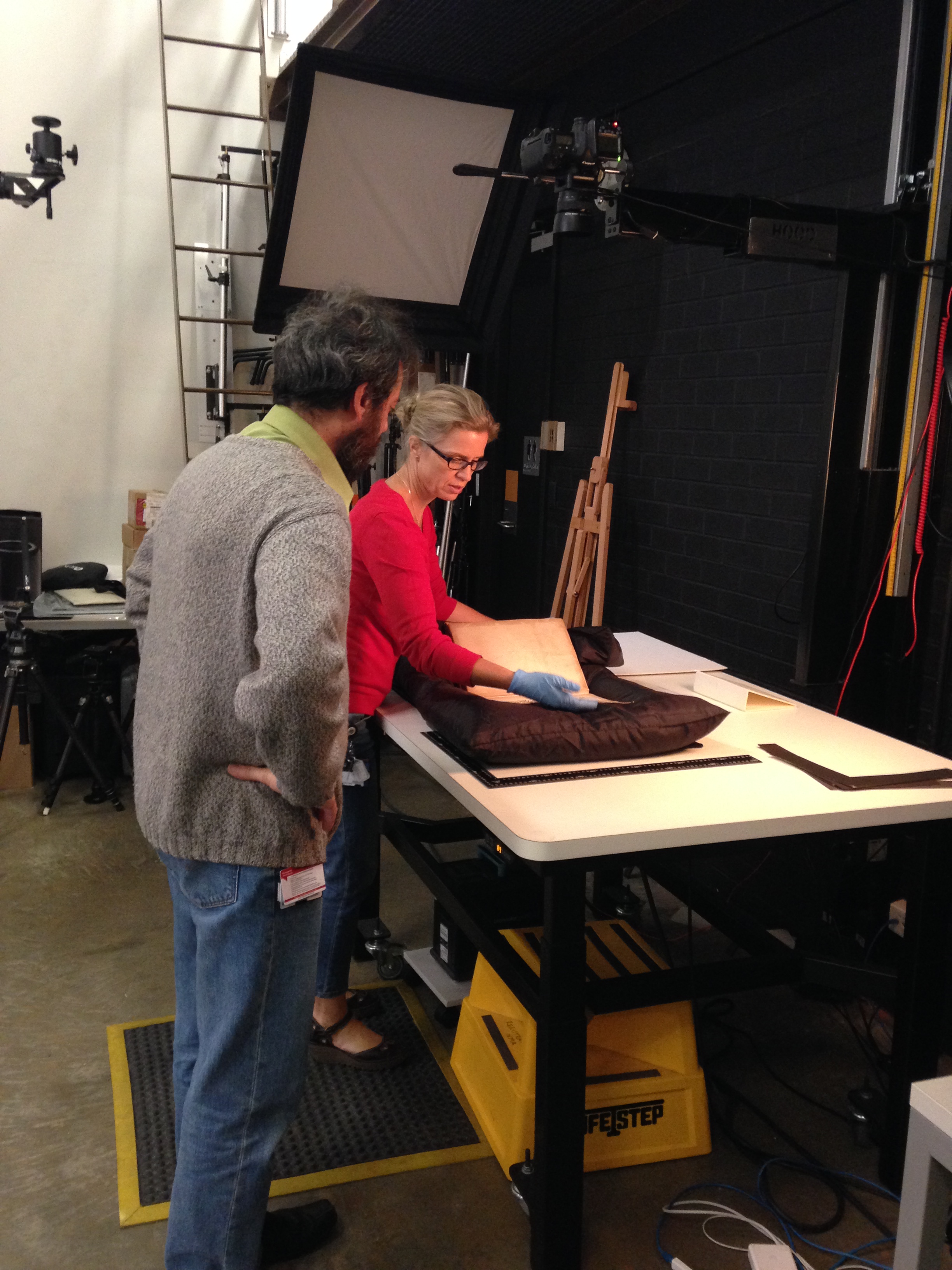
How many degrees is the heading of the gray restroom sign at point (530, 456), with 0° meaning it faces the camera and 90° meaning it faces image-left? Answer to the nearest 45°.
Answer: approximately 45°

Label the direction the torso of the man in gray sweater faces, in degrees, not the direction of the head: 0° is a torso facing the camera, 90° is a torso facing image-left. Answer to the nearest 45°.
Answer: approximately 225°

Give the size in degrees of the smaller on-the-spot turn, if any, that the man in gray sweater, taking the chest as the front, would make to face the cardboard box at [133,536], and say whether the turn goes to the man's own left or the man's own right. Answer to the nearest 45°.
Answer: approximately 45° to the man's own left

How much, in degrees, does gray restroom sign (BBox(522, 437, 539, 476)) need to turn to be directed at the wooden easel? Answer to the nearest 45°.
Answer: approximately 45° to its left

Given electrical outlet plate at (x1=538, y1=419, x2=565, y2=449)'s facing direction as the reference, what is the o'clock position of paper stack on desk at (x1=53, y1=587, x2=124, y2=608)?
The paper stack on desk is roughly at 1 o'clock from the electrical outlet plate.

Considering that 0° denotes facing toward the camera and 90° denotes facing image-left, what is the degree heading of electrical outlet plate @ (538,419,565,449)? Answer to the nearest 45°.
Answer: approximately 45°

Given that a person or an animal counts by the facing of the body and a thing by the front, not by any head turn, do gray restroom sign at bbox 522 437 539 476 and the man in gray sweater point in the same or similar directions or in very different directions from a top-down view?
very different directions

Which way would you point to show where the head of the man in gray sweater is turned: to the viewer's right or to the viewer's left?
to the viewer's right

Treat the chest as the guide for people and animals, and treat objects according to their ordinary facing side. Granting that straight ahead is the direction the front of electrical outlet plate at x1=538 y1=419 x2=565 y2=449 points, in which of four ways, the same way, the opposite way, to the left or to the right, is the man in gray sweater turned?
the opposite way
